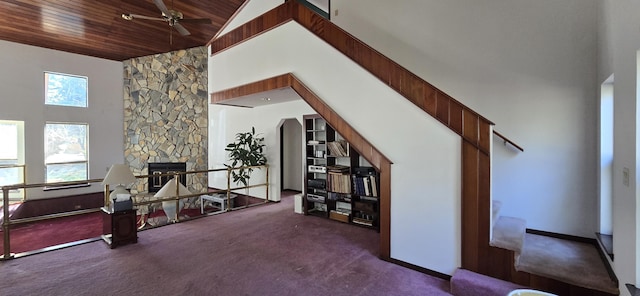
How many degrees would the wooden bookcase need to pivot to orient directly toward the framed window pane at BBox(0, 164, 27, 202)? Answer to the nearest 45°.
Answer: approximately 45° to its right

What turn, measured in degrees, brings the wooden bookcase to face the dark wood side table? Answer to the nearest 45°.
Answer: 0° — it already faces it

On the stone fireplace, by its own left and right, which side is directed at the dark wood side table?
front

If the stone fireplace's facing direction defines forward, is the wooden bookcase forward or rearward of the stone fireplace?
forward

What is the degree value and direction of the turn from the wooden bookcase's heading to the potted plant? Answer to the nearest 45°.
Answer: approximately 90° to its right

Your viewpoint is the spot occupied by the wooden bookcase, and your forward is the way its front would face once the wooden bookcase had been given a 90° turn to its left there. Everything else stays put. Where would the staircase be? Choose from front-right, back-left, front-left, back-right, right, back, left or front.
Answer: front

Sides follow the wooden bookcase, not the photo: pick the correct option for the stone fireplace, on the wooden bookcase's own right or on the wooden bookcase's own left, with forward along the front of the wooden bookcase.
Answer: on the wooden bookcase's own right

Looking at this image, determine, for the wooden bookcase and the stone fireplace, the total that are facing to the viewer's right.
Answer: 0

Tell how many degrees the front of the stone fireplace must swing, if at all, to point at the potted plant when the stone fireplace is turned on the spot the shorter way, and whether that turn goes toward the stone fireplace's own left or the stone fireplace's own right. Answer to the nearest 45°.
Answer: approximately 45° to the stone fireplace's own left

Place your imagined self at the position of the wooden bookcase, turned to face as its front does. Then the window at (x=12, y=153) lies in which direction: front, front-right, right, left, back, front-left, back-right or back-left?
front-right

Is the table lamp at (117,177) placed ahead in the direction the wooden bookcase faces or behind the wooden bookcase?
ahead

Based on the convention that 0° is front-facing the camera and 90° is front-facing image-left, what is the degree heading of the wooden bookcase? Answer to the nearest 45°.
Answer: approximately 45°

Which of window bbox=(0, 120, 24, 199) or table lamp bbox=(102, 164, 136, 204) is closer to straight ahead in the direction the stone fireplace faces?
the table lamp

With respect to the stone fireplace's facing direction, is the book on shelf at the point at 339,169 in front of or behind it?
in front
